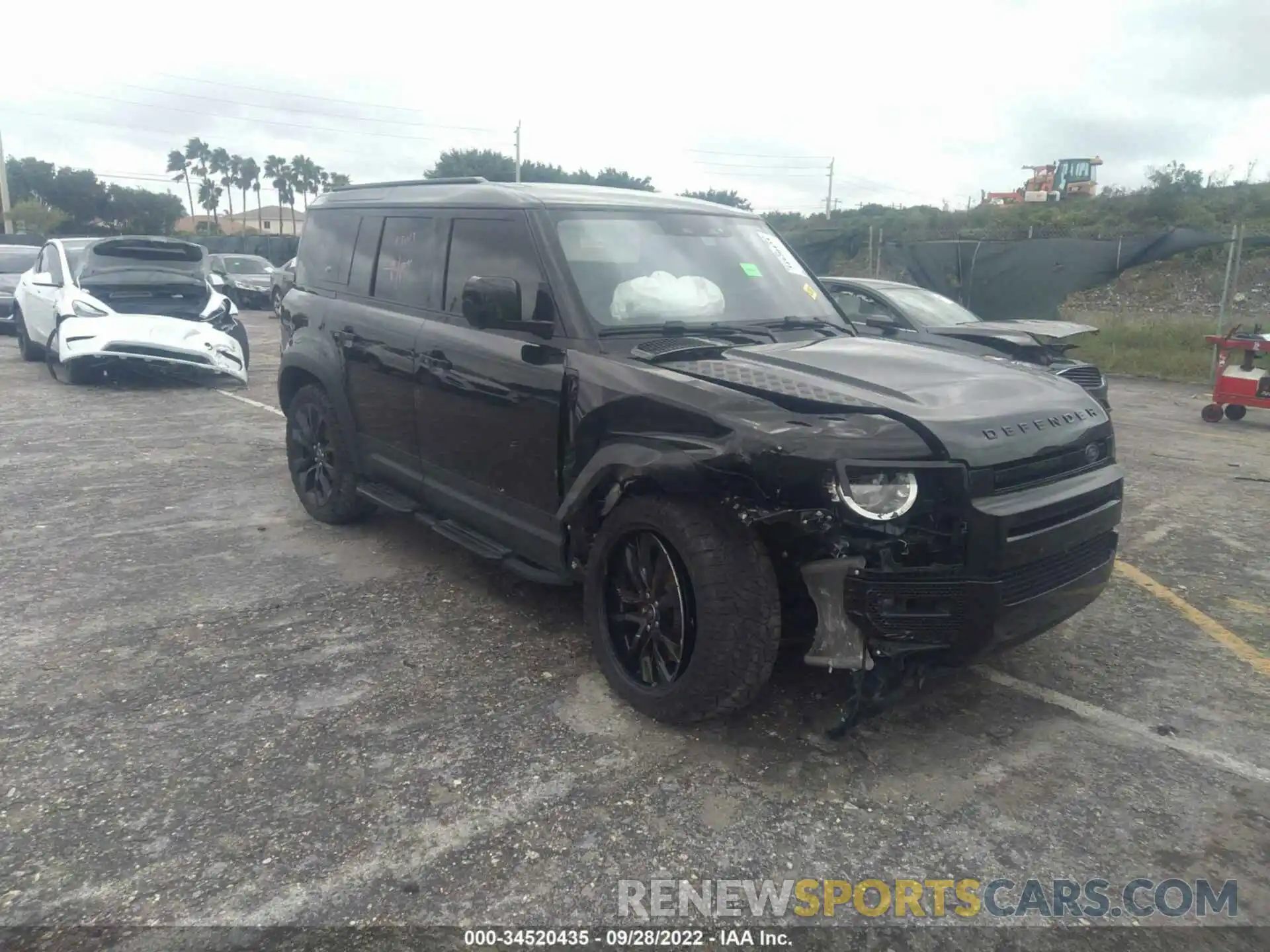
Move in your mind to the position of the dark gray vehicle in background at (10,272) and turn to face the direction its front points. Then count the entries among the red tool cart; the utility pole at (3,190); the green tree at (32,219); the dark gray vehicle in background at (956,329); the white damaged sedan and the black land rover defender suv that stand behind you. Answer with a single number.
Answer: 2

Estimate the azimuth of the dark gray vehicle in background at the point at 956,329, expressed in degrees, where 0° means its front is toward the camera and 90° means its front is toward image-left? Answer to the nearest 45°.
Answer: approximately 315°

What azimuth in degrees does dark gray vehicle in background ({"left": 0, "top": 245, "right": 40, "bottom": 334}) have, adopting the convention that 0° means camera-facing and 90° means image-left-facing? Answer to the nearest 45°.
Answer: approximately 0°

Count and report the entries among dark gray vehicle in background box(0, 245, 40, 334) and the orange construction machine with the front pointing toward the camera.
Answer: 1

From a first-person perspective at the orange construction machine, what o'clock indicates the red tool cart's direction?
The red tool cart is roughly at 9 o'clock from the orange construction machine.

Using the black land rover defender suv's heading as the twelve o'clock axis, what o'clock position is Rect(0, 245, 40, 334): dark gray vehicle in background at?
The dark gray vehicle in background is roughly at 6 o'clock from the black land rover defender suv.

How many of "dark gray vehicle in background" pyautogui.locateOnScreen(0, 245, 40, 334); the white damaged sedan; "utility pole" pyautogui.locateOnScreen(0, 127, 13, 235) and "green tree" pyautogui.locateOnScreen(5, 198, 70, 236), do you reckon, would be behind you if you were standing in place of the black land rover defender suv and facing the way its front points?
4

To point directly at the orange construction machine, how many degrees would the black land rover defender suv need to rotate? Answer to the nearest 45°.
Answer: approximately 135° to its left

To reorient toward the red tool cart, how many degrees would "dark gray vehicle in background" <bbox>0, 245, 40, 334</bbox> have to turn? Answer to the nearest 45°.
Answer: approximately 45° to its left

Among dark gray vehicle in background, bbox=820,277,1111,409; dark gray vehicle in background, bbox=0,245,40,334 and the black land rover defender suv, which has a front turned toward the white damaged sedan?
dark gray vehicle in background, bbox=0,245,40,334

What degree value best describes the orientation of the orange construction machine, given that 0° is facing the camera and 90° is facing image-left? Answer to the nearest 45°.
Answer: approximately 90°
